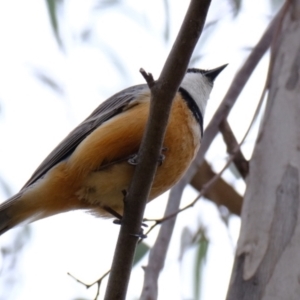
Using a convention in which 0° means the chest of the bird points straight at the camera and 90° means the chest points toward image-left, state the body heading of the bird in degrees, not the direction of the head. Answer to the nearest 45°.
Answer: approximately 270°

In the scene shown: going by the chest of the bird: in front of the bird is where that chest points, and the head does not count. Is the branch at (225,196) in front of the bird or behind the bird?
in front
